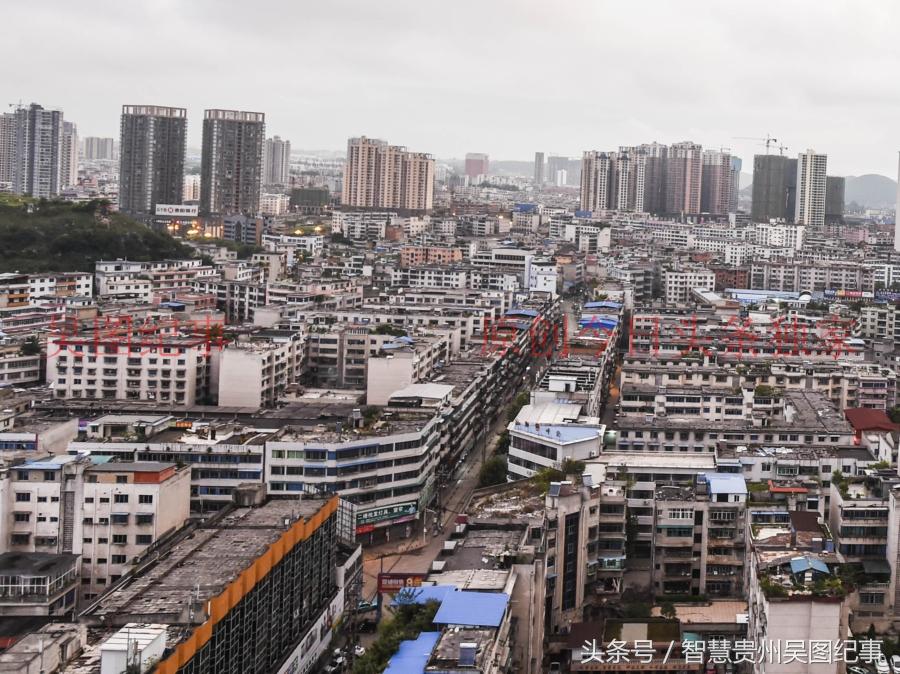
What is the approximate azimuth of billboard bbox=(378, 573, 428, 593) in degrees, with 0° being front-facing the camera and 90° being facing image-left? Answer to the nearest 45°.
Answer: approximately 0°

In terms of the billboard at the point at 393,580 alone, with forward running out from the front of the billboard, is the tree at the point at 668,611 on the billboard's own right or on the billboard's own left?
on the billboard's own left

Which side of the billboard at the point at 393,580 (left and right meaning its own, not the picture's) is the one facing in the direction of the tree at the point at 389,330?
back

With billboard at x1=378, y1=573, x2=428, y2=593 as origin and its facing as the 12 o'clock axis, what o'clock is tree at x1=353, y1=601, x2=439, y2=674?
The tree is roughly at 12 o'clock from the billboard.

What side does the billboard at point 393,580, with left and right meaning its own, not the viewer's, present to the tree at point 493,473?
back

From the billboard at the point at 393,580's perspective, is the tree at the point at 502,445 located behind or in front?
behind

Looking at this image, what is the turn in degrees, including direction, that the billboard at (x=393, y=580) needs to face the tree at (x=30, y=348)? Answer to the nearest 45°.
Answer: approximately 135° to its right
